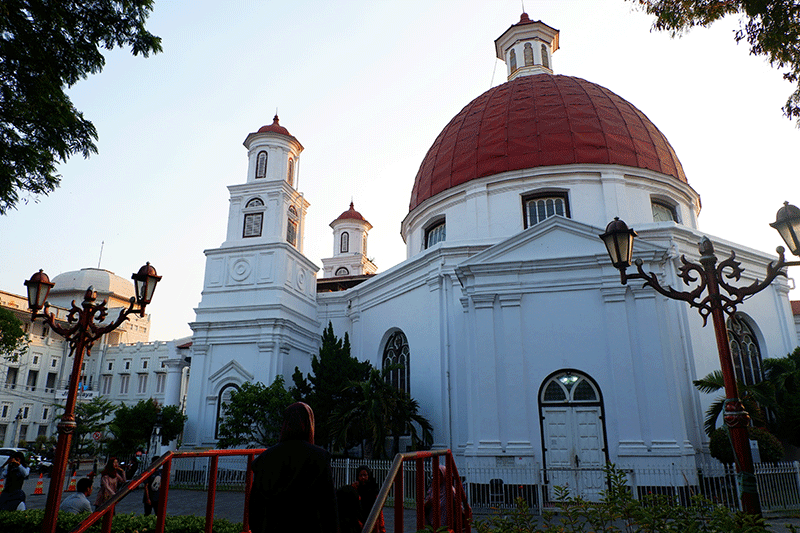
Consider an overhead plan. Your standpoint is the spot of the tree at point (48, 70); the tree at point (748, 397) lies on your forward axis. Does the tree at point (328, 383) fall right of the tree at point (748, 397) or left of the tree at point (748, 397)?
left

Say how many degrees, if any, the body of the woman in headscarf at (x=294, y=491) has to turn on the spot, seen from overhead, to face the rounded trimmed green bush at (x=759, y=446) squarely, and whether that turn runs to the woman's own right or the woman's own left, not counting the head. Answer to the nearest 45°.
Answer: approximately 45° to the woman's own right

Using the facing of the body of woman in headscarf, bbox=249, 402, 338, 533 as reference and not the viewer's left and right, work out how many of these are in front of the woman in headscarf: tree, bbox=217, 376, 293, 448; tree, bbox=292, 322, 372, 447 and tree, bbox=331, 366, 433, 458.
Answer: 3

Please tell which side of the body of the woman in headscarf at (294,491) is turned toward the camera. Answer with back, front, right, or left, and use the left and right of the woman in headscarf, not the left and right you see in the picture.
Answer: back

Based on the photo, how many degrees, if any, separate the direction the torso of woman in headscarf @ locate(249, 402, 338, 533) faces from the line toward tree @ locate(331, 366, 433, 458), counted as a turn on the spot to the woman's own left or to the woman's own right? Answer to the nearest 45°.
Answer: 0° — they already face it

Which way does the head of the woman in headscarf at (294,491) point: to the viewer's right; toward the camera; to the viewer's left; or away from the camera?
away from the camera
